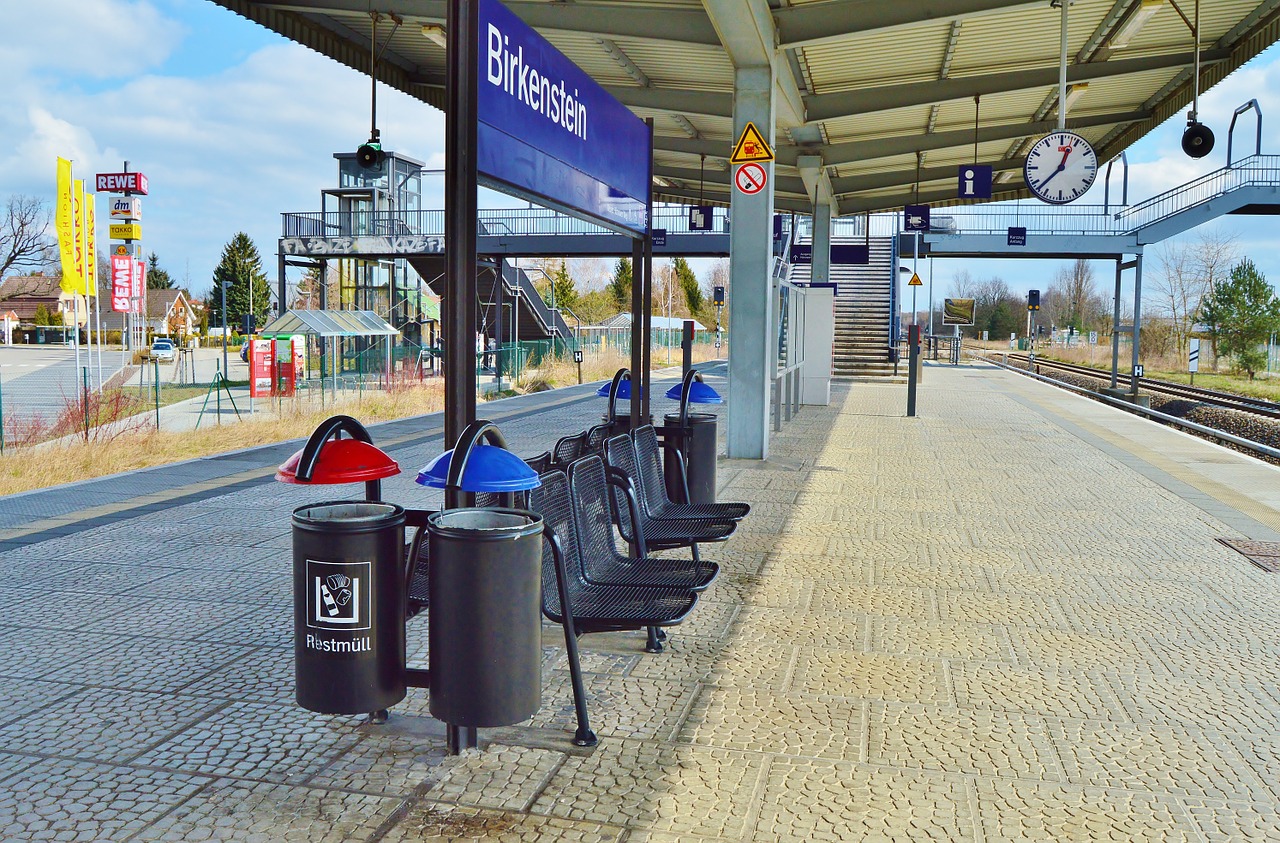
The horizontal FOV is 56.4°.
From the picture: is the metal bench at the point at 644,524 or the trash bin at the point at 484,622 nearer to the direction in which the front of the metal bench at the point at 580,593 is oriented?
the metal bench

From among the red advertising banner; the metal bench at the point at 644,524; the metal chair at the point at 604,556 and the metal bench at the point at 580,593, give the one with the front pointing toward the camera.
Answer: the red advertising banner

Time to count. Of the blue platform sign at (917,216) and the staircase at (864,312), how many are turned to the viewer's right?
0

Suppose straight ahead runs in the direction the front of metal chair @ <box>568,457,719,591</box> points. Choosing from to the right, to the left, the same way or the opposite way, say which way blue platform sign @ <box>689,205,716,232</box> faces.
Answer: to the right

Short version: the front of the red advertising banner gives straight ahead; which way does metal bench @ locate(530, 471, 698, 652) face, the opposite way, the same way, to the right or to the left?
to the left

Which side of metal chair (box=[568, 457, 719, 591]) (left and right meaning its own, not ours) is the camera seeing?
right

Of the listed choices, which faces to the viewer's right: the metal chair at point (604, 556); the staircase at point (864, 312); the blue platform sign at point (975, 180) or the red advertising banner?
the metal chair

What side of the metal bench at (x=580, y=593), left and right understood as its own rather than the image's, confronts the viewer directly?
right

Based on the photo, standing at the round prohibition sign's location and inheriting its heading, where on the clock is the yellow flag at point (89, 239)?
The yellow flag is roughly at 4 o'clock from the round prohibition sign.

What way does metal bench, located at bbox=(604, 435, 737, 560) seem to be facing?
to the viewer's right

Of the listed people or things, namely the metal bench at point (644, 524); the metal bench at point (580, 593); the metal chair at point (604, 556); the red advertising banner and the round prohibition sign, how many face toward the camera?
2
